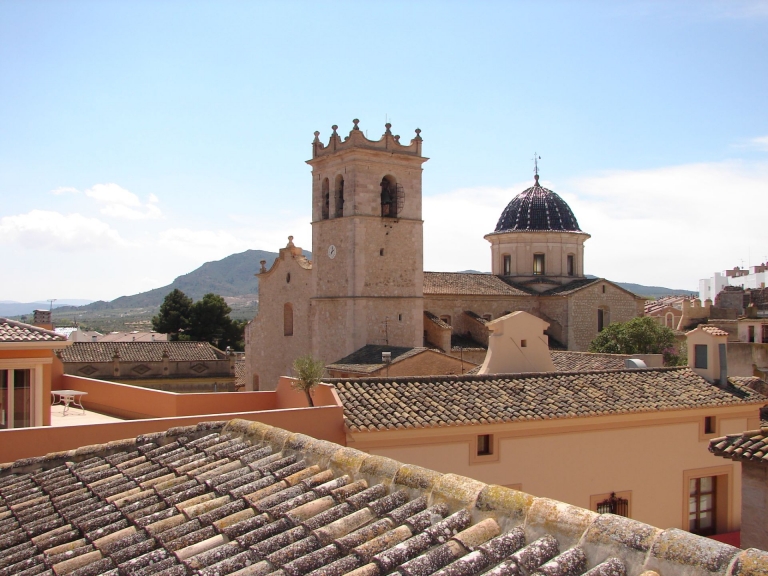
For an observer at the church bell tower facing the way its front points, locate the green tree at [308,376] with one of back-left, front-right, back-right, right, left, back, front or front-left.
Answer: front-left

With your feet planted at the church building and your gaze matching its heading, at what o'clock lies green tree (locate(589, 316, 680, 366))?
The green tree is roughly at 7 o'clock from the church building.

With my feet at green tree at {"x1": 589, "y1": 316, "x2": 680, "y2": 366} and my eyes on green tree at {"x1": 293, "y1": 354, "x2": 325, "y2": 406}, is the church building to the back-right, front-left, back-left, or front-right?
front-right

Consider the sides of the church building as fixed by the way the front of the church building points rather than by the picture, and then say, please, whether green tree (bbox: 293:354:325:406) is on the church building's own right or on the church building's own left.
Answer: on the church building's own left

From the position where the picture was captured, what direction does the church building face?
facing the viewer and to the left of the viewer

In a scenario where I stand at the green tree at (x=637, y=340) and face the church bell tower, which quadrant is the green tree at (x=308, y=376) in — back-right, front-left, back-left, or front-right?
front-left

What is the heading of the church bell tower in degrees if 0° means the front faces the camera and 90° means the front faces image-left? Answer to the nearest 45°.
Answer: approximately 45°

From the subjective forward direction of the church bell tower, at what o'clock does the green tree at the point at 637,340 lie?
The green tree is roughly at 7 o'clock from the church bell tower.
